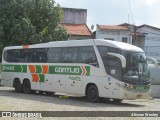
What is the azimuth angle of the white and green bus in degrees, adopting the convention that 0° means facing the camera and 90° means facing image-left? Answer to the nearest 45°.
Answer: approximately 315°

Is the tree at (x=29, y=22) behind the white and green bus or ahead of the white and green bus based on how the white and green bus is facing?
behind
